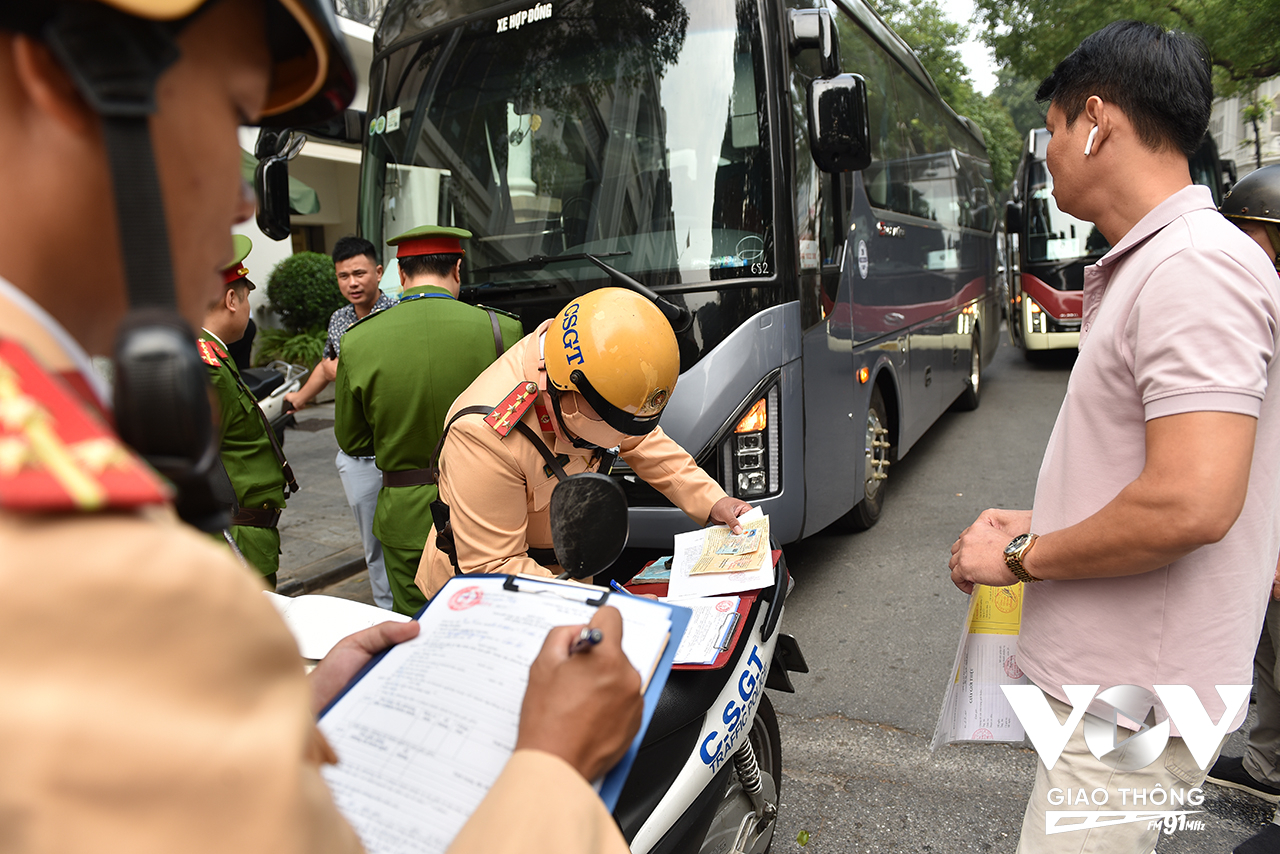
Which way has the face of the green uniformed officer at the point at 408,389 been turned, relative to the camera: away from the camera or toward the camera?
away from the camera

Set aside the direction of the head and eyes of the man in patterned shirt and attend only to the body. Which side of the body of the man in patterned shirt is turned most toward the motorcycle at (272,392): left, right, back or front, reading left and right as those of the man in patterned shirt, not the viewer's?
right

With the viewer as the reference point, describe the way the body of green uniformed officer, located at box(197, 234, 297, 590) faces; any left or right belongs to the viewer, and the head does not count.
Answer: facing to the right of the viewer

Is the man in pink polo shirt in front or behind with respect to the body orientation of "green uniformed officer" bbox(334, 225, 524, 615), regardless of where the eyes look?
behind

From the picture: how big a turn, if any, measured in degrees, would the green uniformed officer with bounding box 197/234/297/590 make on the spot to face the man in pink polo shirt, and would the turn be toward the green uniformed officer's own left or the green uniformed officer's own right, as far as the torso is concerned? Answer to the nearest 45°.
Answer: approximately 45° to the green uniformed officer's own right

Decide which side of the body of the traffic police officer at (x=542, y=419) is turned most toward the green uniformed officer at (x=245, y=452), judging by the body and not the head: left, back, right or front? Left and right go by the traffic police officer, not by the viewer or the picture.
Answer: back

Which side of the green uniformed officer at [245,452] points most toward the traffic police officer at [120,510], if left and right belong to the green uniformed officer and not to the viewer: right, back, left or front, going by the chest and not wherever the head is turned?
right

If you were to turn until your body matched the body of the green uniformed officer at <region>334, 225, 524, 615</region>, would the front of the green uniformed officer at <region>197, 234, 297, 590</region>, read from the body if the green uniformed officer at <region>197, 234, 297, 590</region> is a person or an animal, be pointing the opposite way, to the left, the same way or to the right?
to the right

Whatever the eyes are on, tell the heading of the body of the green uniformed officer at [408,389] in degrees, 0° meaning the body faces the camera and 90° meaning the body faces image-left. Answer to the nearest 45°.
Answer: approximately 180°
